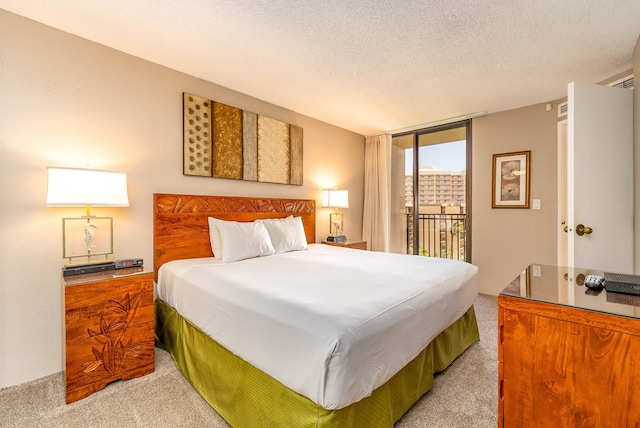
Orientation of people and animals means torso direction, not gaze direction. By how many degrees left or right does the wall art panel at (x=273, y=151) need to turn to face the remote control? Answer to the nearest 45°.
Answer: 0° — it already faces it

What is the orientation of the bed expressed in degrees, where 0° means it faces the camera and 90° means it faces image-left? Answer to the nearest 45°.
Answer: approximately 315°

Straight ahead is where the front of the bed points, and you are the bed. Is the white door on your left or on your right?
on your left

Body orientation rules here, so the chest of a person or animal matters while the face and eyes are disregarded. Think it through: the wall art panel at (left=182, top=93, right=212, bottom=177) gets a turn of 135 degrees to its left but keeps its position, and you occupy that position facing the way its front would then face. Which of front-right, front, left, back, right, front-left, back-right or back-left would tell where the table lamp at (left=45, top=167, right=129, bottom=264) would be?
back-left

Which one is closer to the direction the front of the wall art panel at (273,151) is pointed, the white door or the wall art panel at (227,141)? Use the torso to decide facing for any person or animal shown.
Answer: the white door

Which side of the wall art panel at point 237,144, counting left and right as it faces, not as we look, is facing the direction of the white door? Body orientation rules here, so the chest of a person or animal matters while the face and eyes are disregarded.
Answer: front

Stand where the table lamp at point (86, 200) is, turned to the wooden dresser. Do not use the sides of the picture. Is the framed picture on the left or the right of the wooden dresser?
left

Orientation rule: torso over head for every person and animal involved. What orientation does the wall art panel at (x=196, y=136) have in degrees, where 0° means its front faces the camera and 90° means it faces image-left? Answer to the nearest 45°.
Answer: approximately 315°

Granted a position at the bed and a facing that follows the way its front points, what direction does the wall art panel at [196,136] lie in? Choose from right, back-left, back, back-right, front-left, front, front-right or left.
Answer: back

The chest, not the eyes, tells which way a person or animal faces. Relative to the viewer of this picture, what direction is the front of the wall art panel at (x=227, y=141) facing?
facing the viewer and to the right of the viewer

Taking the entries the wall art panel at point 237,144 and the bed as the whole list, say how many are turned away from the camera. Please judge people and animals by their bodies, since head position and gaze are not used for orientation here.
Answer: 0

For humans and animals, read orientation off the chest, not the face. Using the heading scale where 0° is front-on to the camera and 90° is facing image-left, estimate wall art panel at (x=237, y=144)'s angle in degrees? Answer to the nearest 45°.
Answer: approximately 315°
